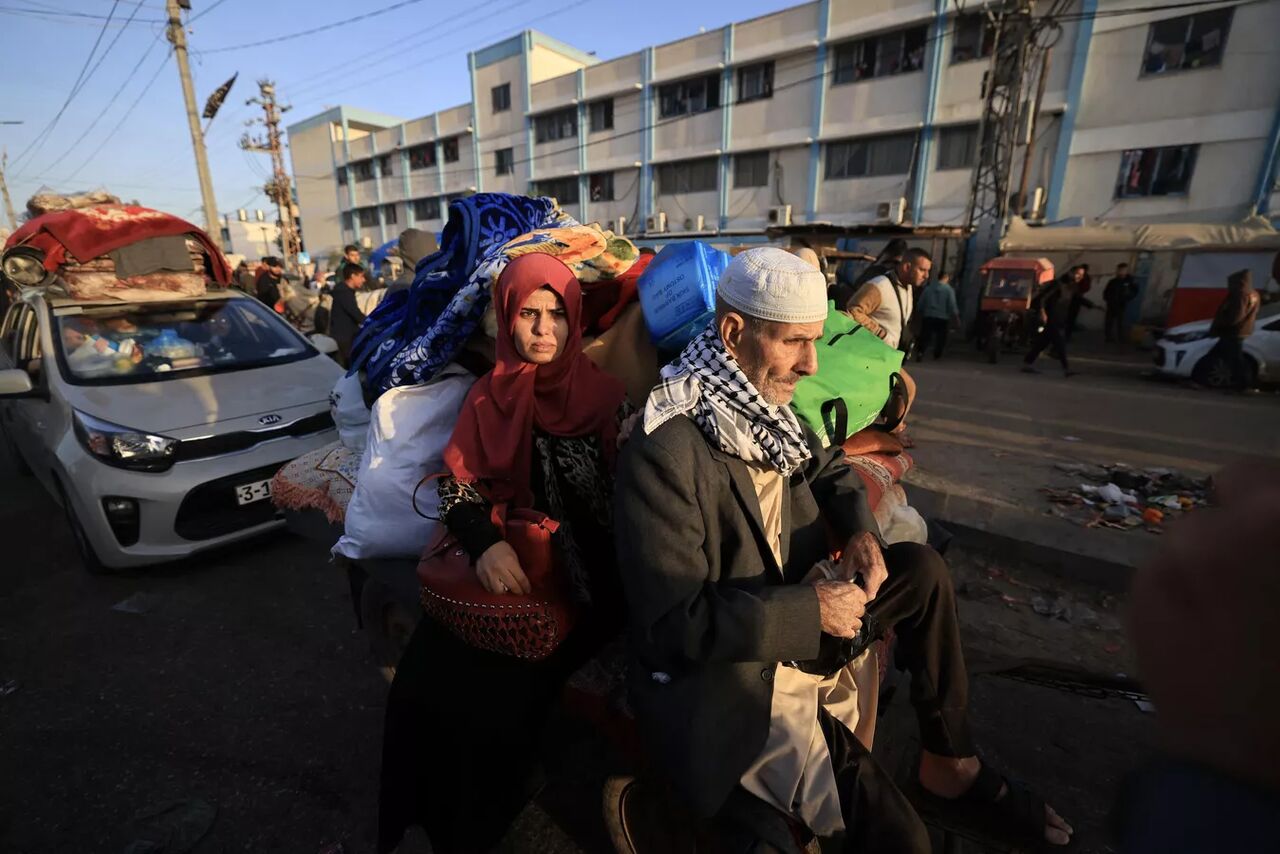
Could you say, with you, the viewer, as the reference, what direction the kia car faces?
facing the viewer and to the right of the viewer

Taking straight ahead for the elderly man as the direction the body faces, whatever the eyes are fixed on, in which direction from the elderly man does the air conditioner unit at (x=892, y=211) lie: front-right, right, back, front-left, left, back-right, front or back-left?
back-left

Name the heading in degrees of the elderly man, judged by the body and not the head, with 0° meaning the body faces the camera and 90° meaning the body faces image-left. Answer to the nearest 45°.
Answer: approximately 315°

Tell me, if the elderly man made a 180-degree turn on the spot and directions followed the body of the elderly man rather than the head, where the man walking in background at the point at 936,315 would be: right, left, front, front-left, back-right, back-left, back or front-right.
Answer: front-right

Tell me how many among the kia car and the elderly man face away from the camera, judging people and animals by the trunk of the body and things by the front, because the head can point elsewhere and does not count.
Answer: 0

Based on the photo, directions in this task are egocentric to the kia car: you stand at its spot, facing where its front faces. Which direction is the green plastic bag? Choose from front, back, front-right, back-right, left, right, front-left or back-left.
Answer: front

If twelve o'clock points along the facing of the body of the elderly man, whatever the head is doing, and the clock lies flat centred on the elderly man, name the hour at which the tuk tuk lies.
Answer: The tuk tuk is roughly at 8 o'clock from the elderly man.

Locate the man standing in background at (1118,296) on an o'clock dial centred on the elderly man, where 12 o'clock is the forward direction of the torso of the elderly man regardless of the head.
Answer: The man standing in background is roughly at 8 o'clock from the elderly man.

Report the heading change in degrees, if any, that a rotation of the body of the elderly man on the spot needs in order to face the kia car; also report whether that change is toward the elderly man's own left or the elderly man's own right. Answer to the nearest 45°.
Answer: approximately 135° to the elderly man's own right

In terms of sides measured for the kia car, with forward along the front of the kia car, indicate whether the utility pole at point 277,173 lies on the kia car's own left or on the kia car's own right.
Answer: on the kia car's own left

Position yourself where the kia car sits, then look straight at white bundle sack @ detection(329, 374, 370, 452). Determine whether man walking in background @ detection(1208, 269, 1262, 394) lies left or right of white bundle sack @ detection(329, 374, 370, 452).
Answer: left

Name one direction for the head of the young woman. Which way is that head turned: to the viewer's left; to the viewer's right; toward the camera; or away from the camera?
toward the camera
